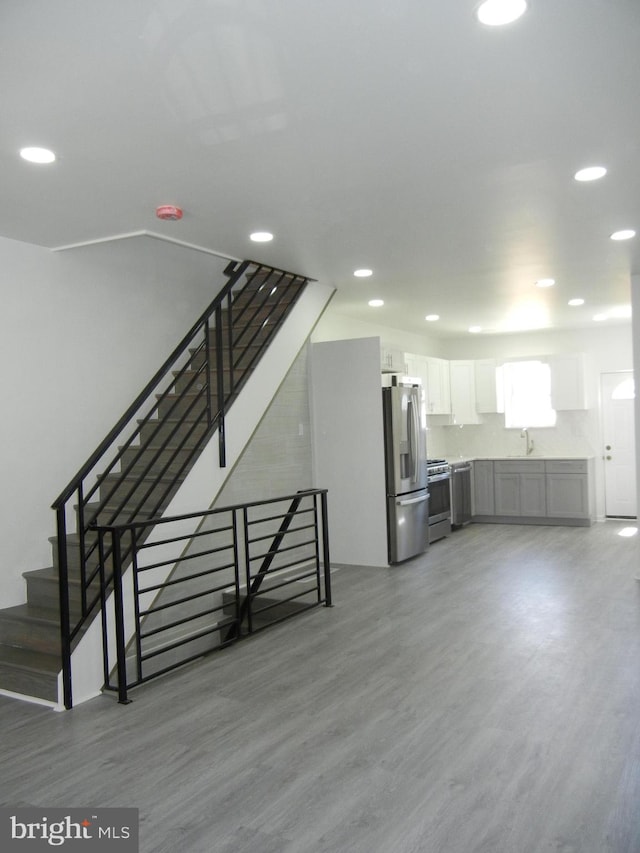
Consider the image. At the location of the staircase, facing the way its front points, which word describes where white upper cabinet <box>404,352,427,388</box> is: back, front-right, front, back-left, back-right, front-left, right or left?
back

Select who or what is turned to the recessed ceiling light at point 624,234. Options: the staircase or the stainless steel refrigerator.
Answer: the stainless steel refrigerator

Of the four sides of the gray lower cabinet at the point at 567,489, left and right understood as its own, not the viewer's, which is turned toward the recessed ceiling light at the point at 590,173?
front

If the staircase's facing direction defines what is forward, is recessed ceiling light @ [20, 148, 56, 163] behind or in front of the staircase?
in front

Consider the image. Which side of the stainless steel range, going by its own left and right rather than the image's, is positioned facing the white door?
left

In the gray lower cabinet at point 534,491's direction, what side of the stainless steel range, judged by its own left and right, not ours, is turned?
left

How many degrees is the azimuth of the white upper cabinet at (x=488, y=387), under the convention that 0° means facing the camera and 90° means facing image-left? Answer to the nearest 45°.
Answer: approximately 0°

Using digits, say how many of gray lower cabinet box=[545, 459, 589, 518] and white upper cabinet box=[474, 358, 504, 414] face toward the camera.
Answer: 2

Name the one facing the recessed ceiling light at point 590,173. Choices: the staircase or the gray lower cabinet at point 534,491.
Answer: the gray lower cabinet

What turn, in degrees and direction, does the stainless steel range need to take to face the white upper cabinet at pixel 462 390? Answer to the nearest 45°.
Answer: approximately 135° to its left

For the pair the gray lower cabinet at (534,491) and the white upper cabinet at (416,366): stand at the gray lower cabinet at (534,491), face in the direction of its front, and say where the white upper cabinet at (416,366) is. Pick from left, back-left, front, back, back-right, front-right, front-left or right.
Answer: front-right

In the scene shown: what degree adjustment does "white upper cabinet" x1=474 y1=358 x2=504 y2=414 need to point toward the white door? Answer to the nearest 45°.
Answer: approximately 90° to its left
